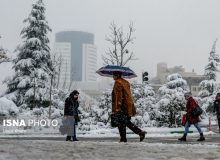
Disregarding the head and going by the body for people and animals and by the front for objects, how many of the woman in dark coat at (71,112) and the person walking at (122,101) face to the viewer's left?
1

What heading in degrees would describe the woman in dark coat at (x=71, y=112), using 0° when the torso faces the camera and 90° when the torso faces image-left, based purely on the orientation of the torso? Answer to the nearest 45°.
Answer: approximately 315°

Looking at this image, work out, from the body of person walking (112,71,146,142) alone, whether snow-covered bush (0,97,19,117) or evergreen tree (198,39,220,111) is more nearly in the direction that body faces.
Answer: the snow-covered bush

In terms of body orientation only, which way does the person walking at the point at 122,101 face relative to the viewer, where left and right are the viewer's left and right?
facing to the left of the viewer

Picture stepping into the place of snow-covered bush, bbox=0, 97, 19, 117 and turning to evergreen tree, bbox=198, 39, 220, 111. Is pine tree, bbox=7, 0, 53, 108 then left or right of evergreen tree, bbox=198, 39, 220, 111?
left

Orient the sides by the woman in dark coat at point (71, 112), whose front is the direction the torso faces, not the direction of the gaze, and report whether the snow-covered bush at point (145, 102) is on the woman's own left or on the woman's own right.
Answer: on the woman's own left
